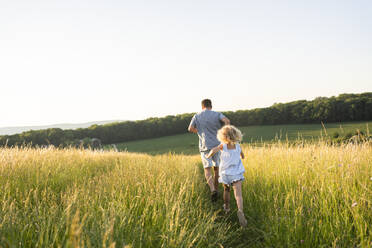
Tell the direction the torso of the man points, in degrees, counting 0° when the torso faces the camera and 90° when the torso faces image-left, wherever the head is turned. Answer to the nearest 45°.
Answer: approximately 180°

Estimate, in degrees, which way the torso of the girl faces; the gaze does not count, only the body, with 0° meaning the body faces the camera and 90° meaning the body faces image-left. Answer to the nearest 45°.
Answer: approximately 180°

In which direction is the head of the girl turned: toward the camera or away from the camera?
away from the camera

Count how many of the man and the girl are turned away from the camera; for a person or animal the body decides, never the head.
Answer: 2

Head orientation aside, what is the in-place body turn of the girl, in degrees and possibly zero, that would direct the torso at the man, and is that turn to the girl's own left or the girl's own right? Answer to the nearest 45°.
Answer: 0° — they already face them

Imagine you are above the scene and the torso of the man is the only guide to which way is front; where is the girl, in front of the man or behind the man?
behind
